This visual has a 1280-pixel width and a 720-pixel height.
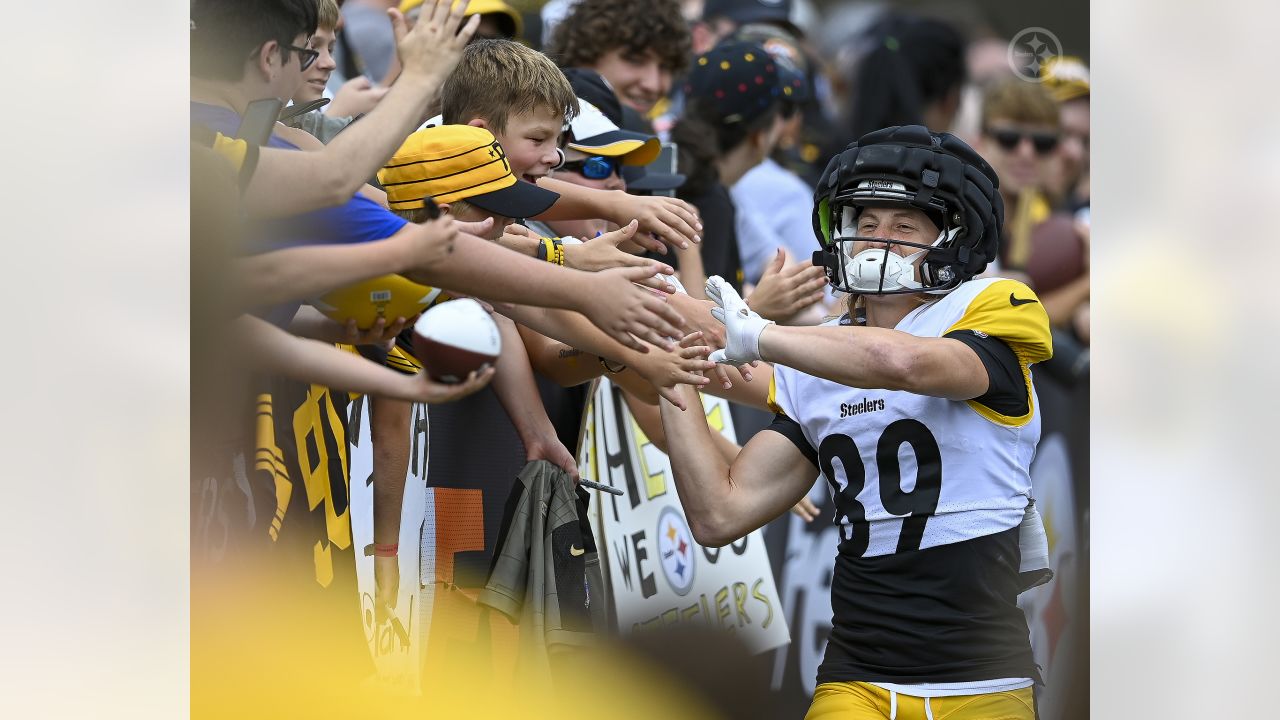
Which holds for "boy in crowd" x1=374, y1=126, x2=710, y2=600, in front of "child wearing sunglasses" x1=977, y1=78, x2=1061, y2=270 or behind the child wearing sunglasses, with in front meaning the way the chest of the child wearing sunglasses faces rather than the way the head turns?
in front

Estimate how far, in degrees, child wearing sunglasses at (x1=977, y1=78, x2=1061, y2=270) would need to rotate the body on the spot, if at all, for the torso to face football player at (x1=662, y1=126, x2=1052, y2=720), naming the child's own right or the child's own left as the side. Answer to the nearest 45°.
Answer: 0° — they already face them

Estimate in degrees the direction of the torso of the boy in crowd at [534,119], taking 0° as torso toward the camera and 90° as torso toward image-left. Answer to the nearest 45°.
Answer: approximately 315°

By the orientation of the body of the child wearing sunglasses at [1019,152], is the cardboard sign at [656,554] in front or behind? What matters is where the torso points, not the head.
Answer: in front

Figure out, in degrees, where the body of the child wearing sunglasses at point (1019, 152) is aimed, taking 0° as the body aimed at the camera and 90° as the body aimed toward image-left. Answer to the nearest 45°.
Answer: approximately 0°

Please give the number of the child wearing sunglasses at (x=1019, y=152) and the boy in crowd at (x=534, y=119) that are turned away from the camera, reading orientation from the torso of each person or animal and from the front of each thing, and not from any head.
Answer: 0

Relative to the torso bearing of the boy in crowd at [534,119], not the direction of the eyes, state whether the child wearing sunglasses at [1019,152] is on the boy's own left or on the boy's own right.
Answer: on the boy's own left
